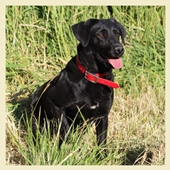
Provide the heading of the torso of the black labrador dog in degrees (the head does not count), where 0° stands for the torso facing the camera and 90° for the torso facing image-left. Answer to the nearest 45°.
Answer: approximately 315°
